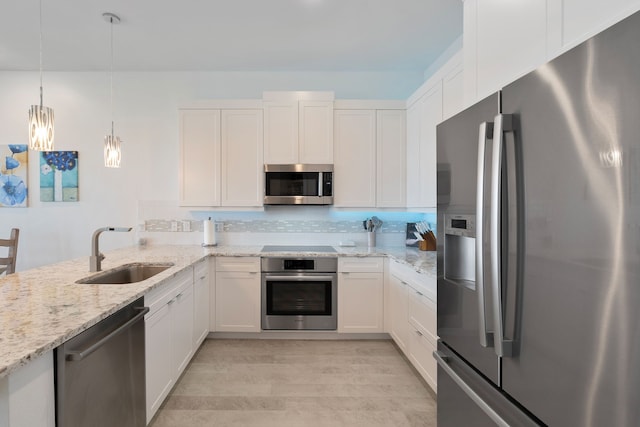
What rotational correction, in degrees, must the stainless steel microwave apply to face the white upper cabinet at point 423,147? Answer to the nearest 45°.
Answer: approximately 45° to its left

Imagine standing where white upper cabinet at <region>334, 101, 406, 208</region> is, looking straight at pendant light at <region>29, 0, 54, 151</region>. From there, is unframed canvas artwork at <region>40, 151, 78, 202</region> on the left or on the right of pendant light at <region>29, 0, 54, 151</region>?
right

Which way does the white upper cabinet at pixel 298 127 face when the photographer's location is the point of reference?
facing the viewer

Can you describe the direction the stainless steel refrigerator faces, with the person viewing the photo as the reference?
facing the viewer and to the left of the viewer

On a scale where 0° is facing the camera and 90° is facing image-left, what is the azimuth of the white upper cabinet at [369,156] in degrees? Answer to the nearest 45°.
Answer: approximately 0°

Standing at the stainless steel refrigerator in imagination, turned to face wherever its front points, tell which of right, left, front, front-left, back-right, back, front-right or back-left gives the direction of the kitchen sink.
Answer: front-right

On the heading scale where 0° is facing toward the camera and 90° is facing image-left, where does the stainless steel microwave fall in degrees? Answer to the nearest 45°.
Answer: approximately 0°

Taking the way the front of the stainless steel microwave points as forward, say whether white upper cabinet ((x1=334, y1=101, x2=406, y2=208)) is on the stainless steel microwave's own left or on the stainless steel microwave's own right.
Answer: on the stainless steel microwave's own left

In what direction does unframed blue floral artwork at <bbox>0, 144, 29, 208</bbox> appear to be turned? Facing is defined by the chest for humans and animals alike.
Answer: toward the camera

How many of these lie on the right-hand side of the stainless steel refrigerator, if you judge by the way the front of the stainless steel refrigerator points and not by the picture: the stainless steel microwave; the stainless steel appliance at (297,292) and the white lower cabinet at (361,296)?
3

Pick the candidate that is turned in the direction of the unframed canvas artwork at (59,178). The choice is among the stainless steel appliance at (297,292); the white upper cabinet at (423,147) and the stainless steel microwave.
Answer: the white upper cabinet

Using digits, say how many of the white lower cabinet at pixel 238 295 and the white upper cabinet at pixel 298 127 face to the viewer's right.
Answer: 0

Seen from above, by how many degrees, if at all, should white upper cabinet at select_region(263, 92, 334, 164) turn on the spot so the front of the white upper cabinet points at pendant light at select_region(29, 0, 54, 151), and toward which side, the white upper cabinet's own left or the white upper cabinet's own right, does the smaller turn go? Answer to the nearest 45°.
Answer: approximately 45° to the white upper cabinet's own right

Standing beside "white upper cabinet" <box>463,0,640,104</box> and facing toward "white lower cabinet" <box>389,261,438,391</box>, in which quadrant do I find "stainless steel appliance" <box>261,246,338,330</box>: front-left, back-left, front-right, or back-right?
front-left

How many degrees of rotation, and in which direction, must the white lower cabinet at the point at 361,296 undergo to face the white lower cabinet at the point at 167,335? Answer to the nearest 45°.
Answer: approximately 45° to its right

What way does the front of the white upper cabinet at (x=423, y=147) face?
to the viewer's left

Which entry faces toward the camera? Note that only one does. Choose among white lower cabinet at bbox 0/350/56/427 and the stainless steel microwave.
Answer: the stainless steel microwave
